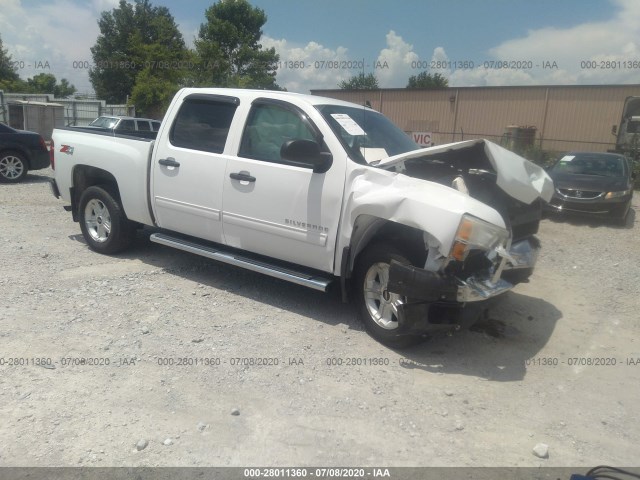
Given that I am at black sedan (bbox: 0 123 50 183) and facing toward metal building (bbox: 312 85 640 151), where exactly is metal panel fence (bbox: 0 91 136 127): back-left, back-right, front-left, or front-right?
front-left

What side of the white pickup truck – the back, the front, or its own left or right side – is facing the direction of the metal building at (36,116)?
back

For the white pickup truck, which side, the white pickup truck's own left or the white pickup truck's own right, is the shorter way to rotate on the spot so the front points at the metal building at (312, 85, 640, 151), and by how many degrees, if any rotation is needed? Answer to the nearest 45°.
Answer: approximately 90° to the white pickup truck's own left

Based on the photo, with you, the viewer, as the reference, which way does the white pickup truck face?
facing the viewer and to the right of the viewer

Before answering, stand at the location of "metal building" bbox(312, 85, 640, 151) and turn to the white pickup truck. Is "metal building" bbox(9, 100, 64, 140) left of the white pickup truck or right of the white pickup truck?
right

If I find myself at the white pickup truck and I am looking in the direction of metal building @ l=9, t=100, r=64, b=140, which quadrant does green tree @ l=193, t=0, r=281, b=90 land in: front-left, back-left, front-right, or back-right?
front-right

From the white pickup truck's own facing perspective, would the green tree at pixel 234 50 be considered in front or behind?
behind

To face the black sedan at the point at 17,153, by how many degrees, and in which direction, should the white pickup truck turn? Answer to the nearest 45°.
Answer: approximately 180°

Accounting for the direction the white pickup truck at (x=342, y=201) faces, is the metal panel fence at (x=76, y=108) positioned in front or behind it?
behind

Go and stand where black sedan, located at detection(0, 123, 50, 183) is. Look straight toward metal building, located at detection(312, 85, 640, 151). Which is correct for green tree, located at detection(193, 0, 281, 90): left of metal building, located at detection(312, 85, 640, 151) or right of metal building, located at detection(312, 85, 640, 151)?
left
